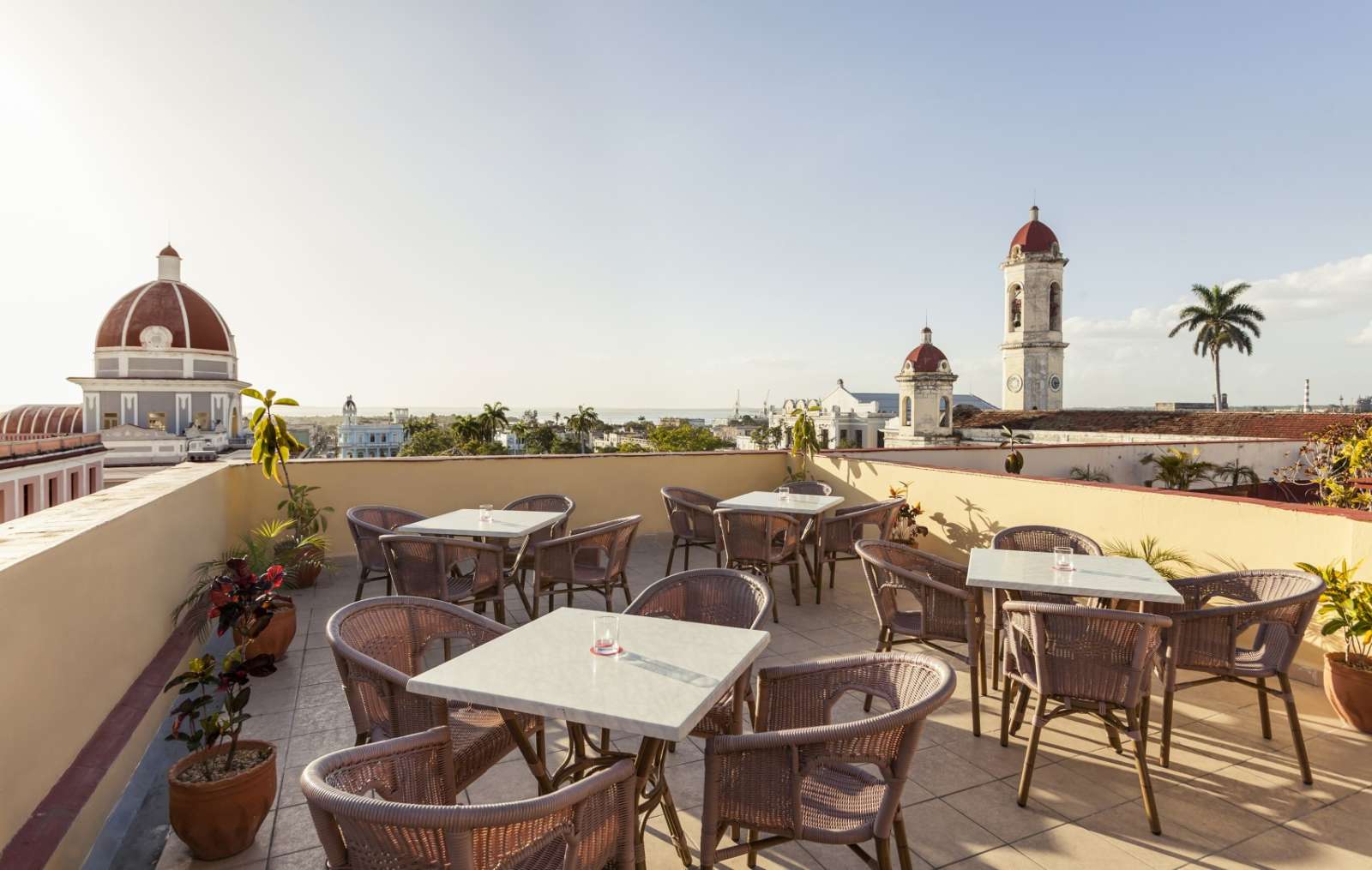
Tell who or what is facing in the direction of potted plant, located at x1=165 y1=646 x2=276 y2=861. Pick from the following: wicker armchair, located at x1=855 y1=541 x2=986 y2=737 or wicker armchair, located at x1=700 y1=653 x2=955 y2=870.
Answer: wicker armchair, located at x1=700 y1=653 x2=955 y2=870

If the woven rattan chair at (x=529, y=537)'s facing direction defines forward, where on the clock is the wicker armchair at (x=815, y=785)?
The wicker armchair is roughly at 10 o'clock from the woven rattan chair.

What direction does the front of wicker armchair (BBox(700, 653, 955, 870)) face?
to the viewer's left

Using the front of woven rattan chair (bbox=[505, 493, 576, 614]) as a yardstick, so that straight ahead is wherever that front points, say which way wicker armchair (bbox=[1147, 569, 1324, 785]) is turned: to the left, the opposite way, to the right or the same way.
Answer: to the right

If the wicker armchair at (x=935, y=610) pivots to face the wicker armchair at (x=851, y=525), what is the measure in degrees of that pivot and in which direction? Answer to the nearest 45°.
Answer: approximately 90° to its left

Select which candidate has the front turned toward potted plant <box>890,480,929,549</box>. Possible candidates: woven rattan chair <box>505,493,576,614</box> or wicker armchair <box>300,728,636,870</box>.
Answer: the wicker armchair

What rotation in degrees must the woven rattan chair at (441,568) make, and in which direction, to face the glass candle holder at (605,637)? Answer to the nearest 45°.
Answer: approximately 135° to its right

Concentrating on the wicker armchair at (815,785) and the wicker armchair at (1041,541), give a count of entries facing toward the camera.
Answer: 1

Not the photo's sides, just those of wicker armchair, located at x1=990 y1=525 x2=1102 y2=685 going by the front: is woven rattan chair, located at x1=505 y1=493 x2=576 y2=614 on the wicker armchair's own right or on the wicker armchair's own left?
on the wicker armchair's own right

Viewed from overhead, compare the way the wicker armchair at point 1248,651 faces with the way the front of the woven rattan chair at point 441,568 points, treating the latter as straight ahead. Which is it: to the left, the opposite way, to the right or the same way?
to the left

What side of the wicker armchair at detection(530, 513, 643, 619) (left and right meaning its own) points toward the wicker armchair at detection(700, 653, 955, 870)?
left

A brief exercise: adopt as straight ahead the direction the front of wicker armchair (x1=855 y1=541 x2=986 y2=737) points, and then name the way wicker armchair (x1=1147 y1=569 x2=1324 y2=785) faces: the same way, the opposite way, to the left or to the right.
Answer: the opposite way

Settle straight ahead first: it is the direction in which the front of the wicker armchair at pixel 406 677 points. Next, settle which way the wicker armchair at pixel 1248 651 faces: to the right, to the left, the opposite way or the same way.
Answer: the opposite way

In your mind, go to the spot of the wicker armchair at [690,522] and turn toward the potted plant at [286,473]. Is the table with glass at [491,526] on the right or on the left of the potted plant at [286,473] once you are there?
left

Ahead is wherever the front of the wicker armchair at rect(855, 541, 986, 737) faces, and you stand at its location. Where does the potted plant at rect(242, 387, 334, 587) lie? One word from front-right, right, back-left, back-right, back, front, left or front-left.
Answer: back

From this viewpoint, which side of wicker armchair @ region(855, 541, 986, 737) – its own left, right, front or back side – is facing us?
right

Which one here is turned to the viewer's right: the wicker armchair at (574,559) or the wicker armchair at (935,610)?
the wicker armchair at (935,610)

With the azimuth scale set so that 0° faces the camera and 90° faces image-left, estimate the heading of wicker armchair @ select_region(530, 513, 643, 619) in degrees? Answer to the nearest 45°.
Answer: approximately 90°

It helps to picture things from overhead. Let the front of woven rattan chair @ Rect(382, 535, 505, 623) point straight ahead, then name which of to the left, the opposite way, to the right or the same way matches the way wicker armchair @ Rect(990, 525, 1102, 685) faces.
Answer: the opposite way

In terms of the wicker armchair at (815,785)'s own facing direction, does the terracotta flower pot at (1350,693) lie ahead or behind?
behind
